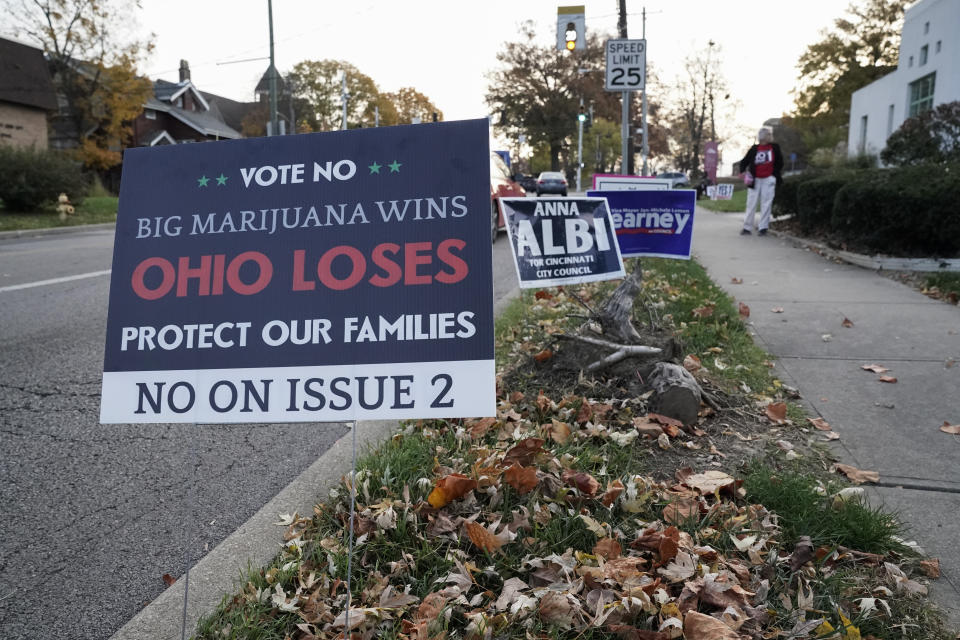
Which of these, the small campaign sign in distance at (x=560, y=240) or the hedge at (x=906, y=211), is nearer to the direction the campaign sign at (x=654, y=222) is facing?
the small campaign sign in distance

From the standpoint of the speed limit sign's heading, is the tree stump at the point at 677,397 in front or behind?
in front

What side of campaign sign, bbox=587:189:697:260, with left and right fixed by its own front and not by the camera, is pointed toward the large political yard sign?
front

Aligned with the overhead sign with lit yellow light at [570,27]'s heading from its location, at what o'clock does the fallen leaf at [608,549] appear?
The fallen leaf is roughly at 12 o'clock from the overhead sign with lit yellow light.

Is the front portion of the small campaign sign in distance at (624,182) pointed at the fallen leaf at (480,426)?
yes

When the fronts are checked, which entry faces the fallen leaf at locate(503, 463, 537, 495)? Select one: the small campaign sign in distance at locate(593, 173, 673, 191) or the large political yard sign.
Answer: the small campaign sign in distance
